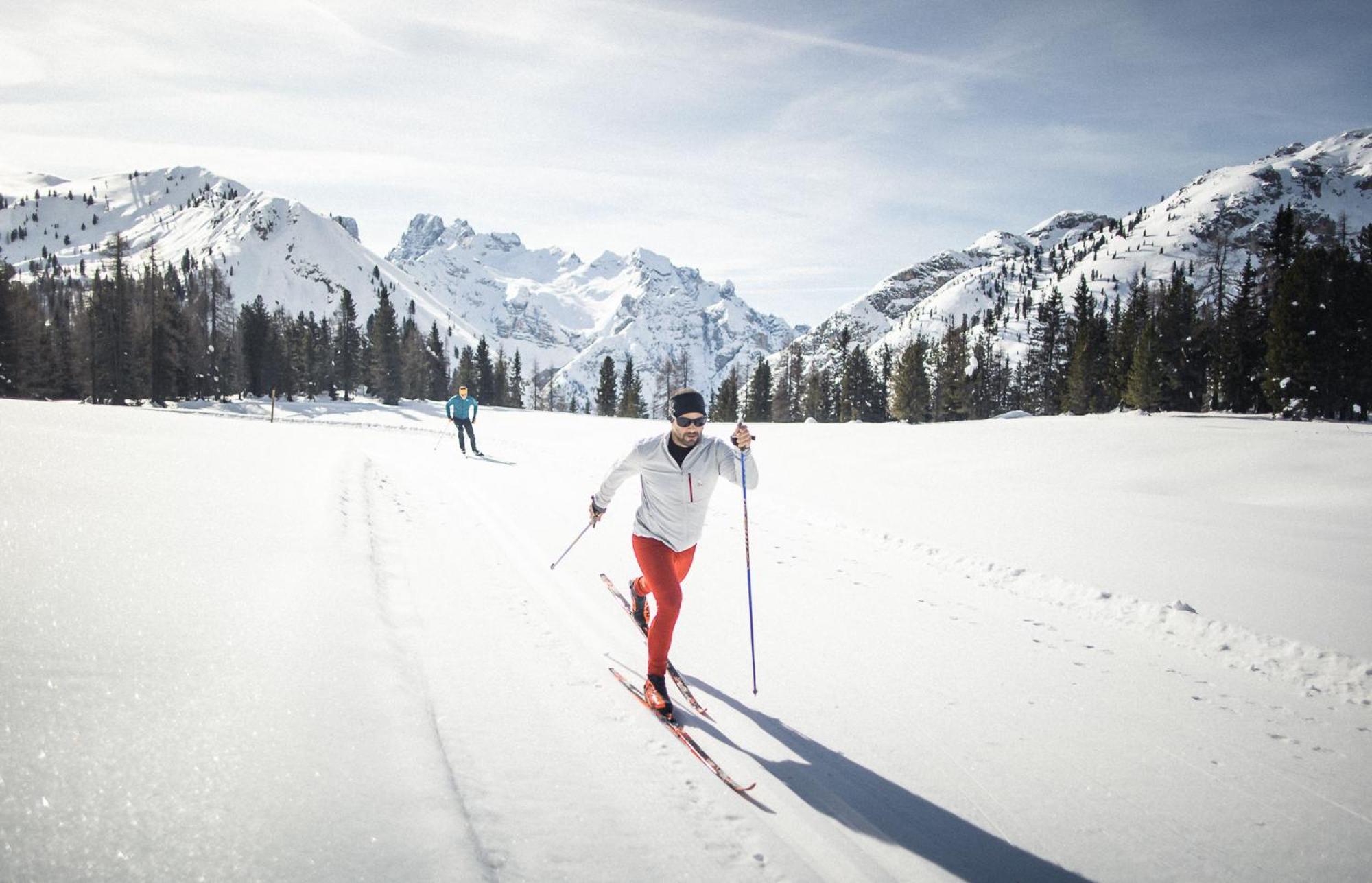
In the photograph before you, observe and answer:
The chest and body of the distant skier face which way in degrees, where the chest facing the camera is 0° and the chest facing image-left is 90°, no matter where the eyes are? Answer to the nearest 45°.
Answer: approximately 0°

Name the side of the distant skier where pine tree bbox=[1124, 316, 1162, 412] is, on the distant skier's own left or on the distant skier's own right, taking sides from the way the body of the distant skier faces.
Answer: on the distant skier's own left

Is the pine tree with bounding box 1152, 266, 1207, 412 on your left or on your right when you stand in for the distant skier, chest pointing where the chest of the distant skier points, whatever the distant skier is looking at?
on your left
